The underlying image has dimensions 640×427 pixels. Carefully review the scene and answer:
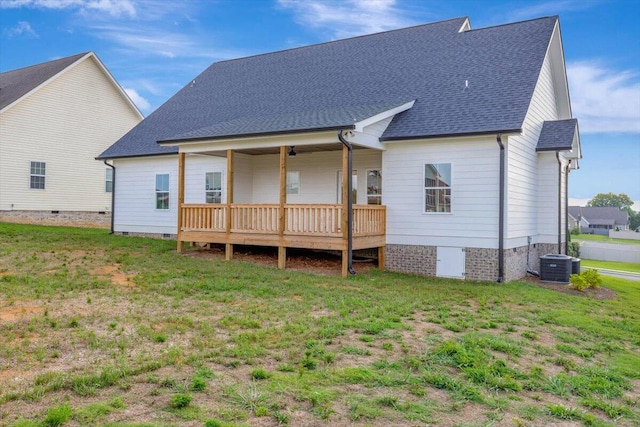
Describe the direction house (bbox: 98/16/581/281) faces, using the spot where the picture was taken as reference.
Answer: facing away from the viewer and to the right of the viewer

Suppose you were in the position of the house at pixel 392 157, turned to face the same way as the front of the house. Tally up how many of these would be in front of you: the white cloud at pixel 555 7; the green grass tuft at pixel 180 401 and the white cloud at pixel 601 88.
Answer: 2

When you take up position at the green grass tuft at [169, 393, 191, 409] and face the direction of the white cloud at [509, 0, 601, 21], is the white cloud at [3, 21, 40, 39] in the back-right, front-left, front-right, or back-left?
front-left

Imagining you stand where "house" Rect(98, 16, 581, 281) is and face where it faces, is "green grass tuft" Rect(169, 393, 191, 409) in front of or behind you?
behind

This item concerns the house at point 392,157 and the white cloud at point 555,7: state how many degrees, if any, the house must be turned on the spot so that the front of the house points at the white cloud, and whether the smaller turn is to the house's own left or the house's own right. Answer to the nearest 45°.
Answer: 0° — it already faces it

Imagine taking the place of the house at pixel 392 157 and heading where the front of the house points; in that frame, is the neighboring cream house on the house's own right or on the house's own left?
on the house's own left

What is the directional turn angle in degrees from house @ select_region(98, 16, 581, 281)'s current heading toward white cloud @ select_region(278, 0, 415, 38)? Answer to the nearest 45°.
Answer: approximately 45° to its left

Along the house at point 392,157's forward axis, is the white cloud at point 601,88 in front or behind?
in front

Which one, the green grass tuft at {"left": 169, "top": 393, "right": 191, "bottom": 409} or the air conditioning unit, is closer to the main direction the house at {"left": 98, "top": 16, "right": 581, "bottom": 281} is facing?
the air conditioning unit

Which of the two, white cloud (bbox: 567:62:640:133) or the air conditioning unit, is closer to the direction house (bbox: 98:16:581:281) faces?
the white cloud
